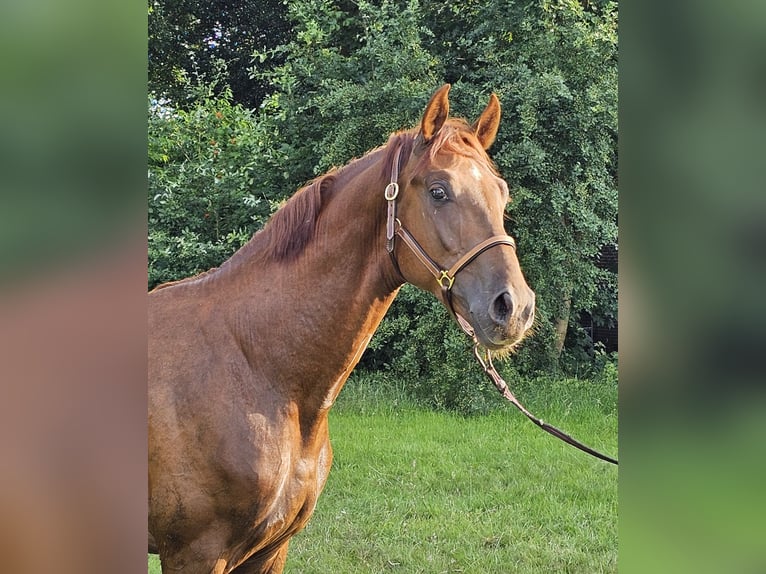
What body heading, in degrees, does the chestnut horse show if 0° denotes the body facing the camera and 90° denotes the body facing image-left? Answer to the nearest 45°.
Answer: approximately 315°
